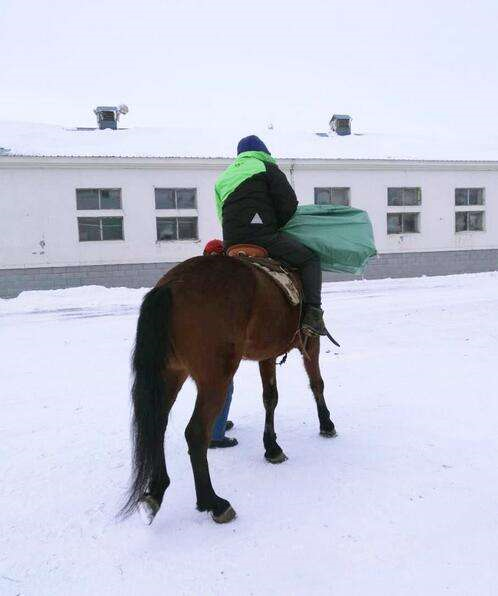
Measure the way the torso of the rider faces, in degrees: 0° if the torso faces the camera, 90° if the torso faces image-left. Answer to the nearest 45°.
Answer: approximately 225°

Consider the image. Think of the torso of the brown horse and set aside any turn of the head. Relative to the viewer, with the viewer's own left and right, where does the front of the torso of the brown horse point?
facing away from the viewer and to the right of the viewer

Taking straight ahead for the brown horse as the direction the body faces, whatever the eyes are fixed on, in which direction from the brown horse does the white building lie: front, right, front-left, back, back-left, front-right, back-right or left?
front-left
